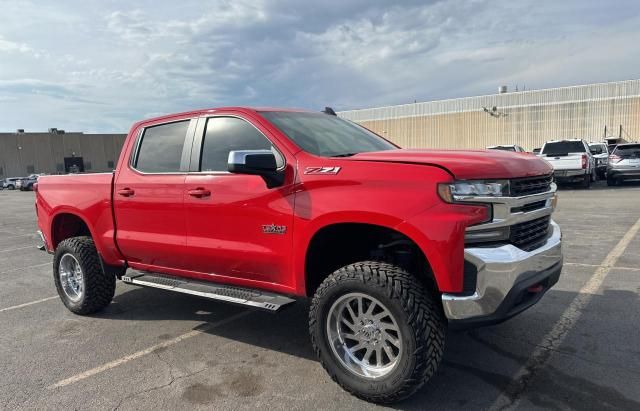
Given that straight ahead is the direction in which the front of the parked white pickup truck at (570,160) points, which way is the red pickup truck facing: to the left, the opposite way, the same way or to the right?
to the right

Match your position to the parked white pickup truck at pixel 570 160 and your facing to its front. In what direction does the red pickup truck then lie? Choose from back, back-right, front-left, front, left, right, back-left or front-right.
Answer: back

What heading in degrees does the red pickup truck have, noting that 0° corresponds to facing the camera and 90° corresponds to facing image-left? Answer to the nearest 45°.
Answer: approximately 315°

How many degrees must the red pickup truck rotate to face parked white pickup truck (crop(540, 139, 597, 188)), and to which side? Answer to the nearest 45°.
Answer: approximately 90° to its left

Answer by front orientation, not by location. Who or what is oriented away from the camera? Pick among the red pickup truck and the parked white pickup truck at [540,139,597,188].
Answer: the parked white pickup truck

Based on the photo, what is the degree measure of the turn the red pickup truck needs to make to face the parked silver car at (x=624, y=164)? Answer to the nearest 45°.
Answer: approximately 90° to its left

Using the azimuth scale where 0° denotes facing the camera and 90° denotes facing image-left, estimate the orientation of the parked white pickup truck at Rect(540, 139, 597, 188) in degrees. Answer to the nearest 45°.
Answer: approximately 180°

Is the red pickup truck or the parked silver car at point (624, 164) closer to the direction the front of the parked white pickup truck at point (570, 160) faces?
the parked silver car

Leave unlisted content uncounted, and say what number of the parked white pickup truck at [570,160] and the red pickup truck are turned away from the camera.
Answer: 1

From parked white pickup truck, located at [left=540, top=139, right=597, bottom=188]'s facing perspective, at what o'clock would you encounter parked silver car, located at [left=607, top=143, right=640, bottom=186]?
The parked silver car is roughly at 2 o'clock from the parked white pickup truck.

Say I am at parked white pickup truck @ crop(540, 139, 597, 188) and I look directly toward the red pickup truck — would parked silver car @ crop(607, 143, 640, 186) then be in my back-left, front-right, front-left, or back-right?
back-left
